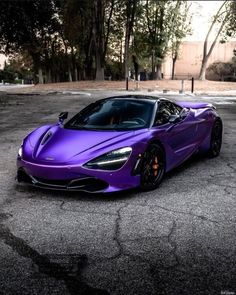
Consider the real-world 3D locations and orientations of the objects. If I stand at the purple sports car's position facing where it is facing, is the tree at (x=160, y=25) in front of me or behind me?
behind

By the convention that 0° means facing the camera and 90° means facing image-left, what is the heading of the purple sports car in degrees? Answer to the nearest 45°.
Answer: approximately 45°
